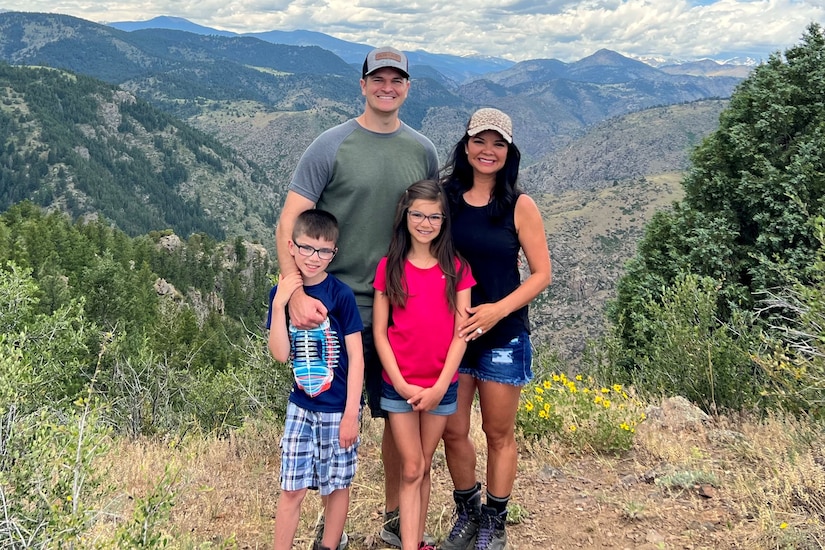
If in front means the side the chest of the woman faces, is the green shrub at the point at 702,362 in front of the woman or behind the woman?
behind

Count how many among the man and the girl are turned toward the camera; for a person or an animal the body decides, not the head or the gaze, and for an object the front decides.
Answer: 2

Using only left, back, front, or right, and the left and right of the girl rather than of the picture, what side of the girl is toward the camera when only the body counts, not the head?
front

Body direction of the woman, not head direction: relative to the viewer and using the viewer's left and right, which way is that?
facing the viewer and to the left of the viewer

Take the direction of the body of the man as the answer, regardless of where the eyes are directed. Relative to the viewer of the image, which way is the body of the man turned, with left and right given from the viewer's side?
facing the viewer

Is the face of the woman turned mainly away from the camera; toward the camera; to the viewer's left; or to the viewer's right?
toward the camera

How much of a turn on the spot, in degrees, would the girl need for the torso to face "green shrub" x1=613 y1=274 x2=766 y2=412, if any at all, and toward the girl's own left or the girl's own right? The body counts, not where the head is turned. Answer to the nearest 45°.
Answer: approximately 135° to the girl's own left

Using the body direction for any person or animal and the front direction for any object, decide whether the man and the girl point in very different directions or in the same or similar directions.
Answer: same or similar directions

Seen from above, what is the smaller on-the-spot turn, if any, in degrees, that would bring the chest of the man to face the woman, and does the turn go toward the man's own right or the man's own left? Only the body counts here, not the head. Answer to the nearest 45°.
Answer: approximately 45° to the man's own left

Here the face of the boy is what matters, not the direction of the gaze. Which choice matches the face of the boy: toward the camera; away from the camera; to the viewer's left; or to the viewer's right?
toward the camera

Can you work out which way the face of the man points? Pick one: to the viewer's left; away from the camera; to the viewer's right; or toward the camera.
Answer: toward the camera

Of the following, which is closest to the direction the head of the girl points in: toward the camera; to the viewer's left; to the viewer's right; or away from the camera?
toward the camera
